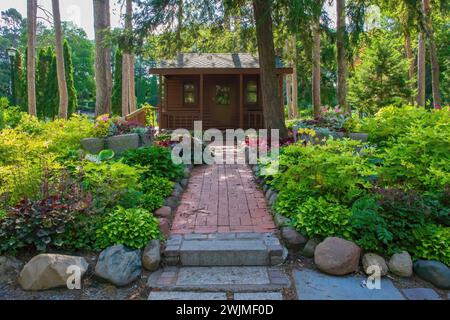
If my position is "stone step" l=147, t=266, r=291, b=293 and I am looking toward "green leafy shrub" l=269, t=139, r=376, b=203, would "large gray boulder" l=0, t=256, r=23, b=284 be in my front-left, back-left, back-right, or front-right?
back-left

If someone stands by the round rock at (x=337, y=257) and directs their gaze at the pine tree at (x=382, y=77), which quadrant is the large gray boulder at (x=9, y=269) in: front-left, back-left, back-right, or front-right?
back-left

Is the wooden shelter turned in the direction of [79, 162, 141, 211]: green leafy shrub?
yes

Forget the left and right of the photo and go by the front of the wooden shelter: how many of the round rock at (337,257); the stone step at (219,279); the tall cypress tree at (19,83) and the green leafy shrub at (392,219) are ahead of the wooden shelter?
3

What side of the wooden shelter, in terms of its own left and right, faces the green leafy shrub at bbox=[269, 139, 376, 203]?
front

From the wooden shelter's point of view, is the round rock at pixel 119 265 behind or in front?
in front

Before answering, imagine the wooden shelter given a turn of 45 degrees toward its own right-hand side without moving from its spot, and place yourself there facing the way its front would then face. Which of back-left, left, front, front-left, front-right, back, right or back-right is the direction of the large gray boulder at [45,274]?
front-left

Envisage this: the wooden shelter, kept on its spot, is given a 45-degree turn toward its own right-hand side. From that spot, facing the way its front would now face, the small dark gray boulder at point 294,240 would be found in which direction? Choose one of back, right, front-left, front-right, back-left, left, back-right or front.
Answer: front-left

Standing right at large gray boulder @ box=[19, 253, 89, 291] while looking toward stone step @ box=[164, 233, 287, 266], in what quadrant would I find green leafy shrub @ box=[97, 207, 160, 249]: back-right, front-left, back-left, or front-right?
front-left

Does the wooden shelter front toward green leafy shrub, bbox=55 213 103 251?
yes

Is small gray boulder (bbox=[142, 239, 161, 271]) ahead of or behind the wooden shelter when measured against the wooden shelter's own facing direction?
ahead

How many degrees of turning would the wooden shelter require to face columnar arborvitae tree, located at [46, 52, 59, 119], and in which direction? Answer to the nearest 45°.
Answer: approximately 135° to its right

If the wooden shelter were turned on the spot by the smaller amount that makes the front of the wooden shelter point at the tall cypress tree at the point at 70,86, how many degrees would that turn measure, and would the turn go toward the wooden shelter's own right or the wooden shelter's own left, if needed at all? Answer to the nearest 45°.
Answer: approximately 135° to the wooden shelter's own right

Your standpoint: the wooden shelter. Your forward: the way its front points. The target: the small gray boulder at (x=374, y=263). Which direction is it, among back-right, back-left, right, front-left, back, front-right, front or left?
front

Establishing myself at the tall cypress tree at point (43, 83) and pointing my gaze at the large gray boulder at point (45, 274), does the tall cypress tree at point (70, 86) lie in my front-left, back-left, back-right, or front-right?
front-left

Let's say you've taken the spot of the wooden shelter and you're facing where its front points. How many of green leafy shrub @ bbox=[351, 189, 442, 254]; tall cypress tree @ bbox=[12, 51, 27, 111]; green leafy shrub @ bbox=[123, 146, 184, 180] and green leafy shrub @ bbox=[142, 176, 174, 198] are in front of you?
3

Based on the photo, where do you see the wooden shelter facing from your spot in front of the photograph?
facing the viewer

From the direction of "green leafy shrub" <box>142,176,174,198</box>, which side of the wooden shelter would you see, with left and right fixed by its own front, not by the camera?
front
